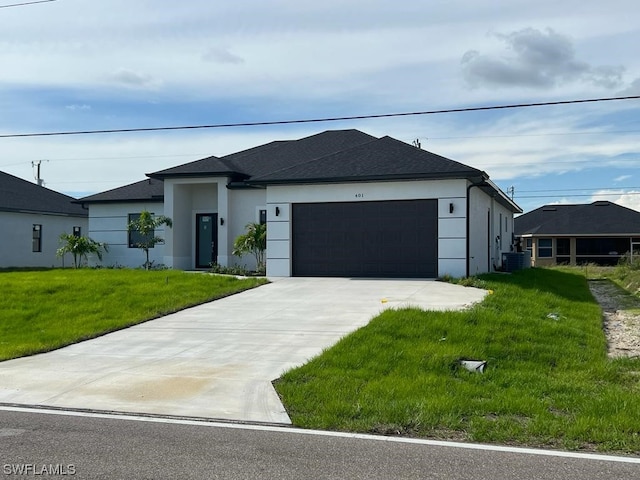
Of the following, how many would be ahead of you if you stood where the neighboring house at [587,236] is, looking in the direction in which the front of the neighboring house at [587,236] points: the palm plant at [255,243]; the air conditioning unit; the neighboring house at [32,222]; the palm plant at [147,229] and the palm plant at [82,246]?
0

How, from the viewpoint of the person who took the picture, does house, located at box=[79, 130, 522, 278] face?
facing the viewer

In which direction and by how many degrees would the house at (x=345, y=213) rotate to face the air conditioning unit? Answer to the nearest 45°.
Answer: approximately 135° to its left

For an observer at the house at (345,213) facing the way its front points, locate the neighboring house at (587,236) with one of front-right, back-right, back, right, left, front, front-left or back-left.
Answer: back-left

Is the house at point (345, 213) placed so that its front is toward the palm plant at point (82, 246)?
no

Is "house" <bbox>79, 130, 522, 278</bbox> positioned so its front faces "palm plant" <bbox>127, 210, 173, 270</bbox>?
no

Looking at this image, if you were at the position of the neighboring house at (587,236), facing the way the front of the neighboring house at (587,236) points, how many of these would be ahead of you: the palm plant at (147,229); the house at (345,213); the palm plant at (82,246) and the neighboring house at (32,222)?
0

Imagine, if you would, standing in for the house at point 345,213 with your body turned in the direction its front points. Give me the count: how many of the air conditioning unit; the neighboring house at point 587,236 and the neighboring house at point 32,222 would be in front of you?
0

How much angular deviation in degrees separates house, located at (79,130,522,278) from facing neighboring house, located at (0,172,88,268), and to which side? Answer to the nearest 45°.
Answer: approximately 135° to its right
